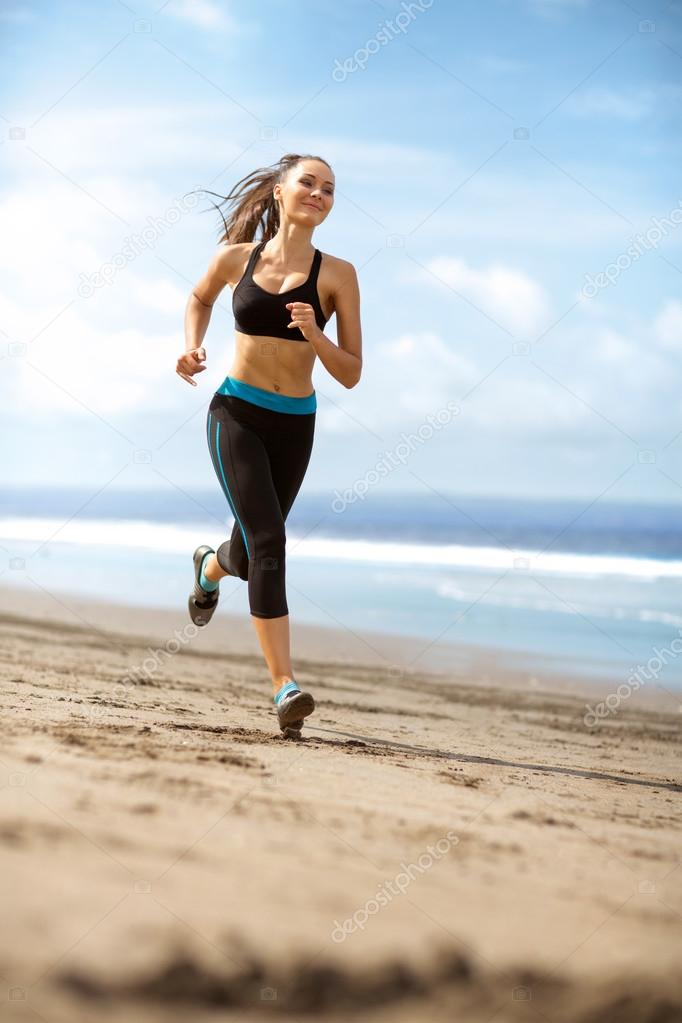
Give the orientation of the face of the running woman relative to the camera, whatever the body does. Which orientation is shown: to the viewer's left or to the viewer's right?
to the viewer's right

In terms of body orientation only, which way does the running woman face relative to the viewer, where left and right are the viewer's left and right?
facing the viewer and to the right of the viewer
